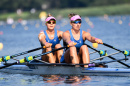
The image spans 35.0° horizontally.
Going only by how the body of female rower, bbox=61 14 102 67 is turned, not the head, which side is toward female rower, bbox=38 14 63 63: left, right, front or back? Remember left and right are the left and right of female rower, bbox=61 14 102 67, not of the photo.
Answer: back

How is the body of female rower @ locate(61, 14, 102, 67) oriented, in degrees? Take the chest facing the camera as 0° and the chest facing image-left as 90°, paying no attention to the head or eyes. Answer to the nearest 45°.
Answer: approximately 315°
